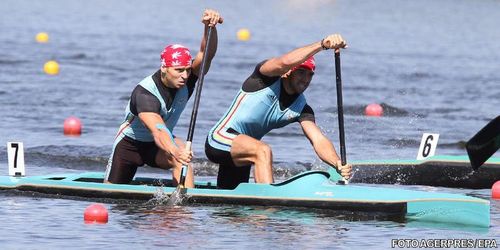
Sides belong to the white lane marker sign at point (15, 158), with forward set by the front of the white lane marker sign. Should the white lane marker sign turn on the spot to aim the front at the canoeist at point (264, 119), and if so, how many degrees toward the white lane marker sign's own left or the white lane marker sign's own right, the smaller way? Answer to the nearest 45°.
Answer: approximately 45° to the white lane marker sign's own left

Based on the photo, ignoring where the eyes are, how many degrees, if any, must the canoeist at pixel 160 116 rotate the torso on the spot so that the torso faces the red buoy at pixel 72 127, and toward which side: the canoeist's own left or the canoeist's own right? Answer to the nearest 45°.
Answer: approximately 135° to the canoeist's own left

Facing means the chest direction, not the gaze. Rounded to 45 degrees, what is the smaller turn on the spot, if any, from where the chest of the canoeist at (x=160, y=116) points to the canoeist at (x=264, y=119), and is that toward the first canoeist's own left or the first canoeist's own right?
approximately 45° to the first canoeist's own left

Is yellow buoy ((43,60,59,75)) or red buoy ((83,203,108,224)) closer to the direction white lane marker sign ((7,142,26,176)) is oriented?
the red buoy

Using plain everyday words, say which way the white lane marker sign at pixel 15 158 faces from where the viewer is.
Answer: facing the viewer

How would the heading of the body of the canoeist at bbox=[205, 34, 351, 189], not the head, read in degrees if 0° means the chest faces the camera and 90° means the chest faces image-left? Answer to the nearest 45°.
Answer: approximately 315°

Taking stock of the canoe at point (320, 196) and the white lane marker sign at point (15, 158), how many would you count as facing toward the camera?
1

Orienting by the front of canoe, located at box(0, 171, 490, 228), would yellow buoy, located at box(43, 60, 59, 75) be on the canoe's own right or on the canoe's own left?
on the canoe's own left

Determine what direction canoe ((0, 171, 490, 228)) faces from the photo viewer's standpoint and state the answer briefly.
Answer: facing to the right of the viewer

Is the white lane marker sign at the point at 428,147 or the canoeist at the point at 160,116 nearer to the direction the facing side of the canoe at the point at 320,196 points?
the white lane marker sign

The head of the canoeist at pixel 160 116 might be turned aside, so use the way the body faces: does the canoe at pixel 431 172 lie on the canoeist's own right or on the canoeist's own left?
on the canoeist's own left
